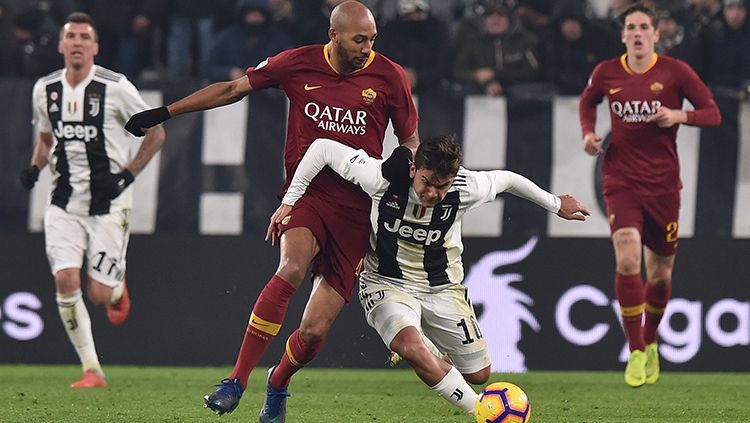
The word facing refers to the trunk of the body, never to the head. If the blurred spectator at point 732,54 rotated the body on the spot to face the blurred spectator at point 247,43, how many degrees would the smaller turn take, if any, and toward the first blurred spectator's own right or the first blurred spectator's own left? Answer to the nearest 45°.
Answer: approximately 90° to the first blurred spectator's own right

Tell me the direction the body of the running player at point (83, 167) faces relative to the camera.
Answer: toward the camera

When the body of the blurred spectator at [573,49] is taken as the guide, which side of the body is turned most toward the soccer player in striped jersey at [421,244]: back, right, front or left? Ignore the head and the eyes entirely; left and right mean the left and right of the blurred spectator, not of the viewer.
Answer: front

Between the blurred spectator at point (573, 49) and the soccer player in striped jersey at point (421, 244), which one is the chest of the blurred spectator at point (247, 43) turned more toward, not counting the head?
the soccer player in striped jersey

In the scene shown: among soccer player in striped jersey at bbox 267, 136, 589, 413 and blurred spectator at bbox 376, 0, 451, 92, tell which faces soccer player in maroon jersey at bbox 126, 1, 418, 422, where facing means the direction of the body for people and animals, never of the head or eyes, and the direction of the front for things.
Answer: the blurred spectator

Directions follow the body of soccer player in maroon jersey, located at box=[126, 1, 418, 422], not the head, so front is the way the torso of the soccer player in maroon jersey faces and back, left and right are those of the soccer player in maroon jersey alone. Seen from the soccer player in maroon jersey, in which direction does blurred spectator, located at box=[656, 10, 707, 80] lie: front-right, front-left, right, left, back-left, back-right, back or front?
back-left

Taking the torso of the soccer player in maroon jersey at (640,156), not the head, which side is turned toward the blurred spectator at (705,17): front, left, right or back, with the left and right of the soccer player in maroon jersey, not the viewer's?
back

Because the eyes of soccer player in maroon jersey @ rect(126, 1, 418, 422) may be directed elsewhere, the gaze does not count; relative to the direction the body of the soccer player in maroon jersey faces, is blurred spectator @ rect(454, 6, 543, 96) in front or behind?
behind

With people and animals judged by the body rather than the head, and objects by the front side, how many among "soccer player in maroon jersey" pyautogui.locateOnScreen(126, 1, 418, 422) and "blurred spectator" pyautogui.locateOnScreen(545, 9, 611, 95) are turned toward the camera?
2

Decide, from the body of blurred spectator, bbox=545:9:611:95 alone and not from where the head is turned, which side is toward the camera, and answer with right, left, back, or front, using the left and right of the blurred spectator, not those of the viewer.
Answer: front

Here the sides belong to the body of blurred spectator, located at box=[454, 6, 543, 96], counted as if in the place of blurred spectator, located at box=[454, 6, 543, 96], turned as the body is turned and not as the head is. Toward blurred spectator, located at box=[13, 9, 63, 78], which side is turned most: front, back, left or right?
right

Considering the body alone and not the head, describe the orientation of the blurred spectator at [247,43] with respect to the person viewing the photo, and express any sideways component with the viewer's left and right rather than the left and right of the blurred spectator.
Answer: facing the viewer
